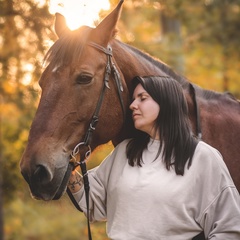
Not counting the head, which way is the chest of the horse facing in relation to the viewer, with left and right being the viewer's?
facing the viewer and to the left of the viewer

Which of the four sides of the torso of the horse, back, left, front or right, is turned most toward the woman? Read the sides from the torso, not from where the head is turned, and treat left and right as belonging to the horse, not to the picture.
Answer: left
